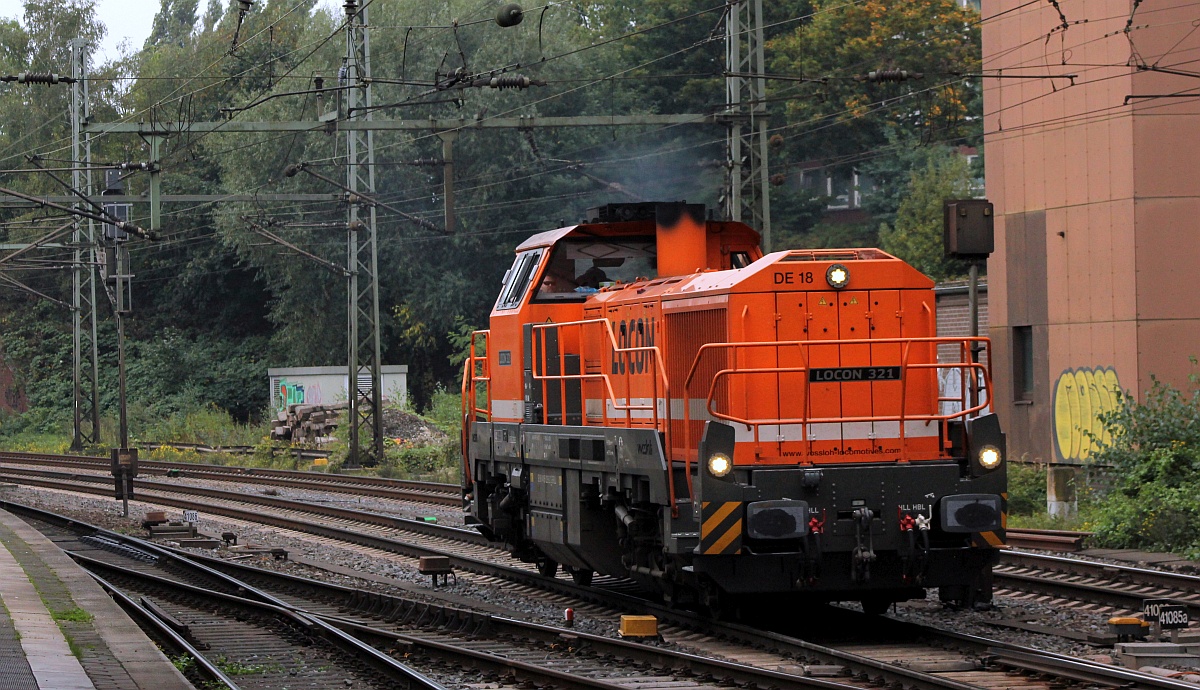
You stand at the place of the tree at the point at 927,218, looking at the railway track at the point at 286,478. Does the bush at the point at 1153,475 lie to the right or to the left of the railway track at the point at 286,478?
left

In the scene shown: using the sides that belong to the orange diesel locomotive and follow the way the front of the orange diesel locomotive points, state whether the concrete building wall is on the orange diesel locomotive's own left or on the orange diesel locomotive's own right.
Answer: on the orange diesel locomotive's own left

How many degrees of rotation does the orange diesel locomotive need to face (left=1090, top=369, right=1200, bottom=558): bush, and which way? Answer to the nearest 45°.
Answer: approximately 90° to its left

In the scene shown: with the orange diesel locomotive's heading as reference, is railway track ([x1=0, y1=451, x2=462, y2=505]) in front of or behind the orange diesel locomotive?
behind

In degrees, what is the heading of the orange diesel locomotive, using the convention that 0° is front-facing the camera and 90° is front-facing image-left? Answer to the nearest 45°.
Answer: approximately 315°

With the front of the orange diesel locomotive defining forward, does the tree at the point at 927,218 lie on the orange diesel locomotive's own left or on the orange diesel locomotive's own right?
on the orange diesel locomotive's own left

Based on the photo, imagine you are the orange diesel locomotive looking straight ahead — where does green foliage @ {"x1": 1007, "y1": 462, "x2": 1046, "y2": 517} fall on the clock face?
The green foliage is roughly at 8 o'clock from the orange diesel locomotive.

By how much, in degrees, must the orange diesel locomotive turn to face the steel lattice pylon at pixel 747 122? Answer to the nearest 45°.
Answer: approximately 135° to its left
